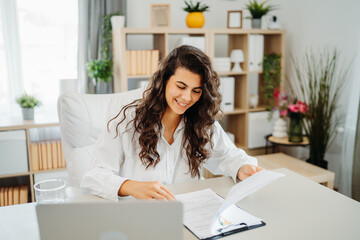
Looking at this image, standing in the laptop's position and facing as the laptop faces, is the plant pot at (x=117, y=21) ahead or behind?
ahead

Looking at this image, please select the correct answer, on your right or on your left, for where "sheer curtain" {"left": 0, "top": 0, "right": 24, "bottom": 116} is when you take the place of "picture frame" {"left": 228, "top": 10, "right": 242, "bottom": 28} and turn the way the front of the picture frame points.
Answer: on your right

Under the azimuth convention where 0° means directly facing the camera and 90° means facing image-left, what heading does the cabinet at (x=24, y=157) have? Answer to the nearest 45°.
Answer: approximately 0°

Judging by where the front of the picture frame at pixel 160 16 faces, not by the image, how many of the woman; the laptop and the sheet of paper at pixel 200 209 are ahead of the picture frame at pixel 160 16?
3

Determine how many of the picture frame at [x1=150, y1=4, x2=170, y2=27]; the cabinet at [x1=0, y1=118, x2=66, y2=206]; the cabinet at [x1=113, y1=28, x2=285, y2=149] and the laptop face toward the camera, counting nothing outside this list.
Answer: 3

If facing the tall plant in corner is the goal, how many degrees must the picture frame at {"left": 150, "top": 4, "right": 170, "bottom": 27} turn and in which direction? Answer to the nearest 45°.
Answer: approximately 90° to its left

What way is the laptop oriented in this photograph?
away from the camera

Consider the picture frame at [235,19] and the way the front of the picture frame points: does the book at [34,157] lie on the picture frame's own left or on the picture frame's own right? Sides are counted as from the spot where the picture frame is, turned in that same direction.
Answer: on the picture frame's own right

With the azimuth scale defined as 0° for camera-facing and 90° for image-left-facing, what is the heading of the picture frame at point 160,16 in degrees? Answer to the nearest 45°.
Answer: approximately 0°

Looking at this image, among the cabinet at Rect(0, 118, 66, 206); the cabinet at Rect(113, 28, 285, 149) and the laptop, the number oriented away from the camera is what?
1

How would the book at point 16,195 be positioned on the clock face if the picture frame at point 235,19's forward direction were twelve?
The book is roughly at 2 o'clock from the picture frame.

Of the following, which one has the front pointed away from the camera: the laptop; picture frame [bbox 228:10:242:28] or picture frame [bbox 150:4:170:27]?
the laptop
